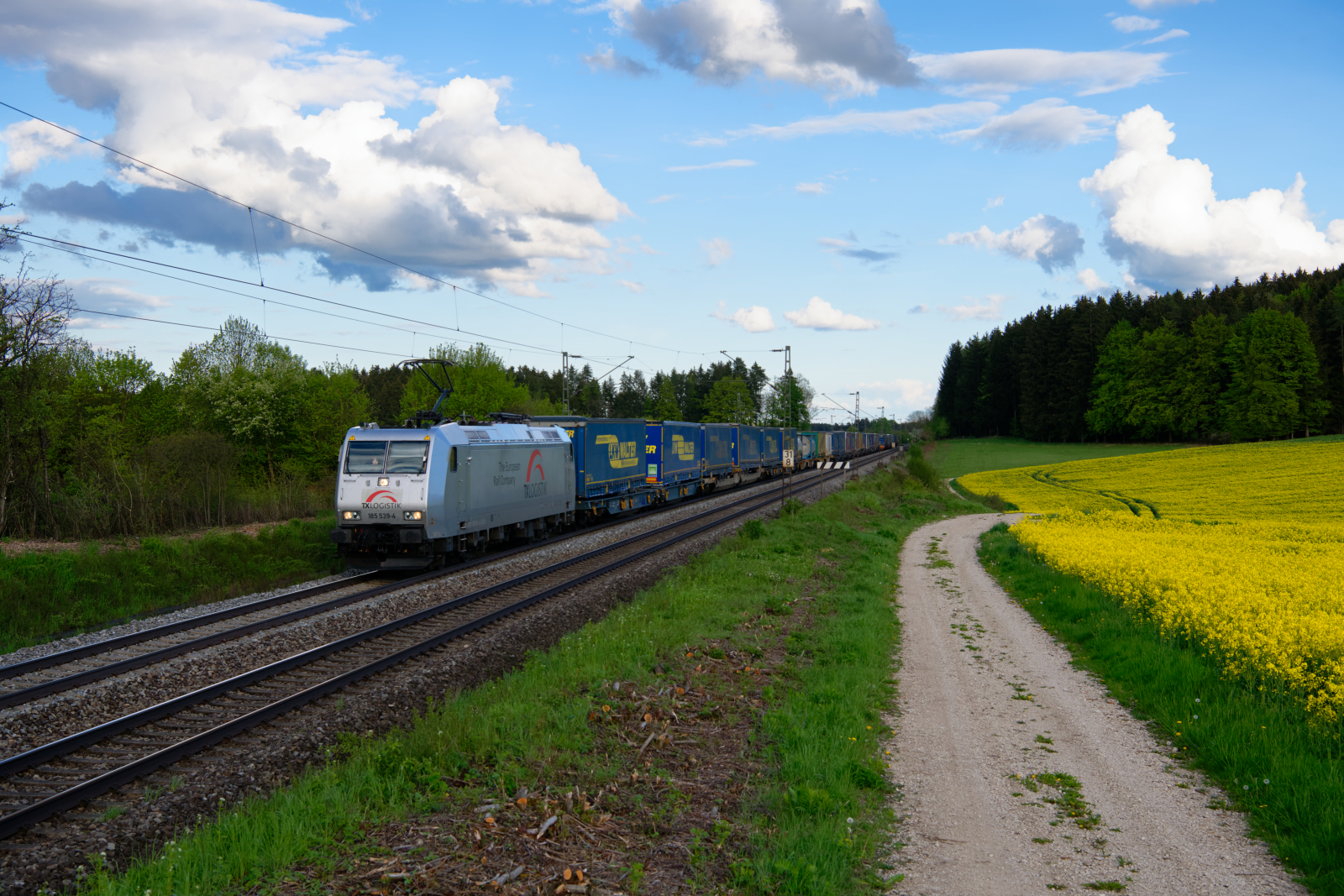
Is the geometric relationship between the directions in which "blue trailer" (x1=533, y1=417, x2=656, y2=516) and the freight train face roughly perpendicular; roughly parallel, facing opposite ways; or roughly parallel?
roughly parallel

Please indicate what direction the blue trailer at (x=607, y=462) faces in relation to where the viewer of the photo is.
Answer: facing the viewer and to the left of the viewer

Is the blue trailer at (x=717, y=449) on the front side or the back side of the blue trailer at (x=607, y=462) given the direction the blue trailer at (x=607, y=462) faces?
on the back side

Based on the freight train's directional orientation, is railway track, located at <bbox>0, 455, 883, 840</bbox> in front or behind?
in front

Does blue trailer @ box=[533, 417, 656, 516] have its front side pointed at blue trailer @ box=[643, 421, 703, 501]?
no

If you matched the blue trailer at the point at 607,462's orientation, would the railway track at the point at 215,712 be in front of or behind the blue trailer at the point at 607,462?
in front

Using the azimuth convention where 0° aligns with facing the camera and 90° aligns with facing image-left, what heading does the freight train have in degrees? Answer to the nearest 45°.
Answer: approximately 45°

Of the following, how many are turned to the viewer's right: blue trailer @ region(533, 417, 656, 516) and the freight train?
0
